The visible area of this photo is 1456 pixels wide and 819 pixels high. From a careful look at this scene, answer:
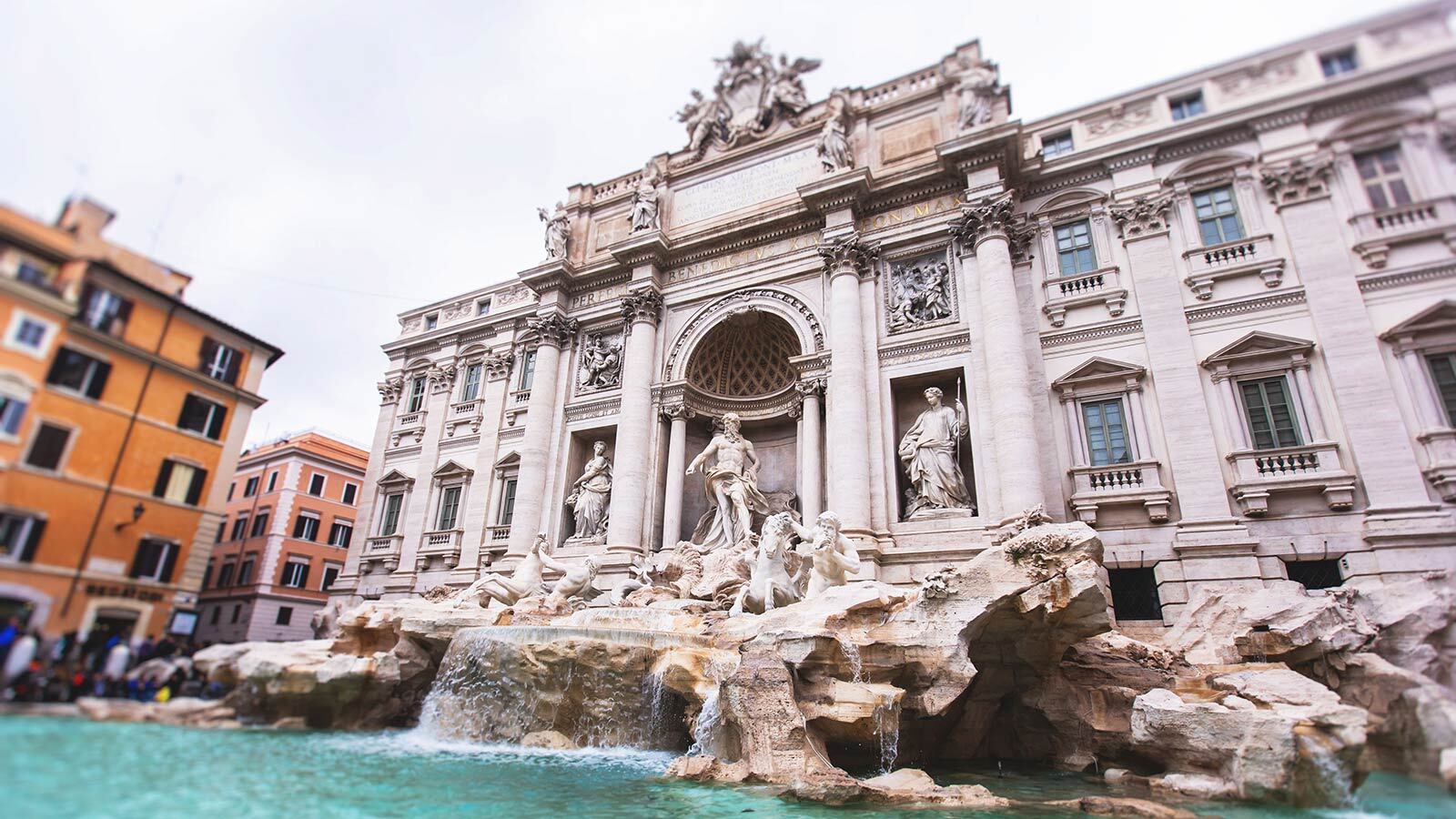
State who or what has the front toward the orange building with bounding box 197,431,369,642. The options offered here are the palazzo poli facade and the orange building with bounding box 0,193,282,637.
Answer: the palazzo poli facade

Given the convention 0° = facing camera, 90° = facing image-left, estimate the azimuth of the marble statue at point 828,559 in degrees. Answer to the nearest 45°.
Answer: approximately 0°

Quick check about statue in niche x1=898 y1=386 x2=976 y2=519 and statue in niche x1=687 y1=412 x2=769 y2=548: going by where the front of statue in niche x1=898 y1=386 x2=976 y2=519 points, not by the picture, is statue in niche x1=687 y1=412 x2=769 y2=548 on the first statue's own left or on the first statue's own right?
on the first statue's own right

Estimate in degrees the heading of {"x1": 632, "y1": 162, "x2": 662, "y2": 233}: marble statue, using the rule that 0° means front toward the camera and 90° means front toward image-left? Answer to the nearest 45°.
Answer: approximately 45°

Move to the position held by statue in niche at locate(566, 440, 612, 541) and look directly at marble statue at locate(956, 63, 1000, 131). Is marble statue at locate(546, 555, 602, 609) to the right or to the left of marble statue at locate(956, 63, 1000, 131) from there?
right

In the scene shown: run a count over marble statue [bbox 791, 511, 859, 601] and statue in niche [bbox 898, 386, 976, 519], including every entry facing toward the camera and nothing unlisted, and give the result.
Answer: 2

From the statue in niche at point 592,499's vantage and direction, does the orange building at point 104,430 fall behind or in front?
in front

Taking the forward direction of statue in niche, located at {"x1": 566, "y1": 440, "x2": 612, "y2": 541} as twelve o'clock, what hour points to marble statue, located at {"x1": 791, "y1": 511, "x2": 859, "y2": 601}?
The marble statue is roughly at 10 o'clock from the statue in niche.
